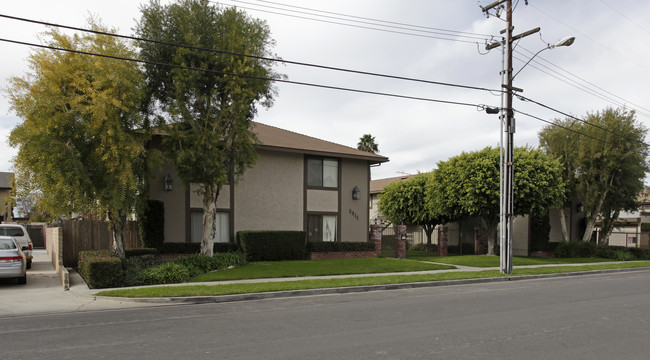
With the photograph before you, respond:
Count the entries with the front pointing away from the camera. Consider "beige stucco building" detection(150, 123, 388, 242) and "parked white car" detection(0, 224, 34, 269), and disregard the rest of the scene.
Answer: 1

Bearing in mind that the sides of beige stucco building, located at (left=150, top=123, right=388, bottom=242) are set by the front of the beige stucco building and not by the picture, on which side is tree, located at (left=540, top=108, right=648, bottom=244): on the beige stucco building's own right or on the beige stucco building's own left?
on the beige stucco building's own left

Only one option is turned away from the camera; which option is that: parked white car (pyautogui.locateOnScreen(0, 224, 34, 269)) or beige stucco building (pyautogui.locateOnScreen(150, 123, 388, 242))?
the parked white car

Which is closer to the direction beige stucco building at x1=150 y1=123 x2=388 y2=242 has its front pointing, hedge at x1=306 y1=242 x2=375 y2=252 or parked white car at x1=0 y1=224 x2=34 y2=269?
the hedge

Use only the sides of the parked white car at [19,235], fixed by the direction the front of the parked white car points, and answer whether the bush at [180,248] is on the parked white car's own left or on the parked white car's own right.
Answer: on the parked white car's own right

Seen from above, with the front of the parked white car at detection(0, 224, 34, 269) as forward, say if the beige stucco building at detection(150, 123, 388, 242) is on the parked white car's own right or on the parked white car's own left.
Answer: on the parked white car's own right

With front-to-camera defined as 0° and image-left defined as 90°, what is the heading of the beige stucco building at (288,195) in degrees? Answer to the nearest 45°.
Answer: approximately 315°

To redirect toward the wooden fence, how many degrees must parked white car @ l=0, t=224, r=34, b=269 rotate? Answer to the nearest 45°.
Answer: approximately 135° to its right

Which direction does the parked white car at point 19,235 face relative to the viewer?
away from the camera
